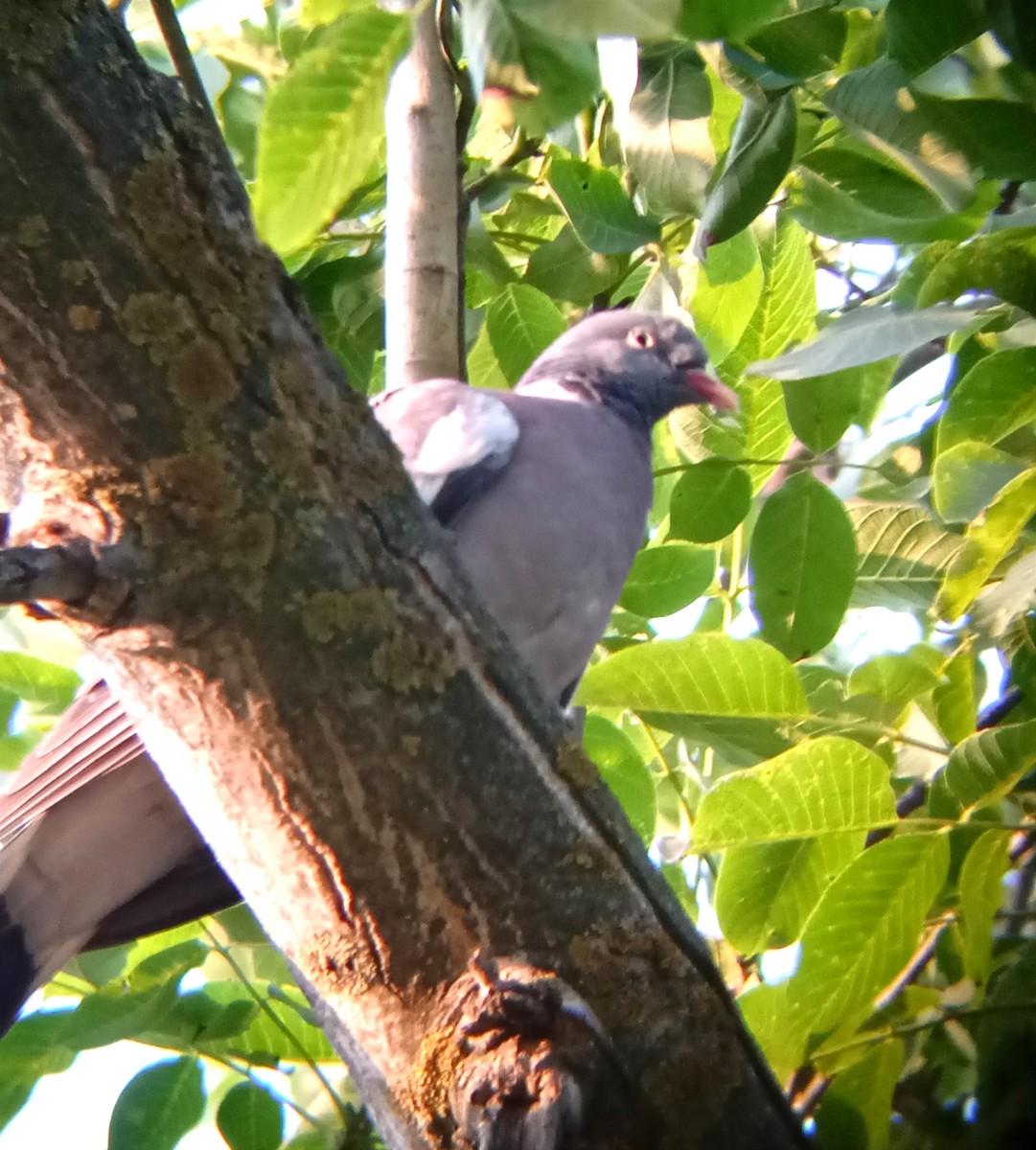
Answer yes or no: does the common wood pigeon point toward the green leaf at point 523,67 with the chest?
no

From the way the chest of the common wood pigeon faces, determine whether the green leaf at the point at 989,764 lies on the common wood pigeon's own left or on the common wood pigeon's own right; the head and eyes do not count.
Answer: on the common wood pigeon's own left

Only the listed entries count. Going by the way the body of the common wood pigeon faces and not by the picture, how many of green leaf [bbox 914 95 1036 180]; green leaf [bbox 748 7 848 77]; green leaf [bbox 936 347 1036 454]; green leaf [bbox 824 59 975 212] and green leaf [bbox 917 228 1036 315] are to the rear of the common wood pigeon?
0

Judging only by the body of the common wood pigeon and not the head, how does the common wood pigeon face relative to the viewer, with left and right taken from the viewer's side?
facing to the right of the viewer

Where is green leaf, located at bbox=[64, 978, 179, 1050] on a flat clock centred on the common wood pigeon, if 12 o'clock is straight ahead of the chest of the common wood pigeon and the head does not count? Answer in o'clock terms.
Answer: The green leaf is roughly at 5 o'clock from the common wood pigeon.

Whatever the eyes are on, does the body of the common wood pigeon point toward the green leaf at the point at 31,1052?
no
